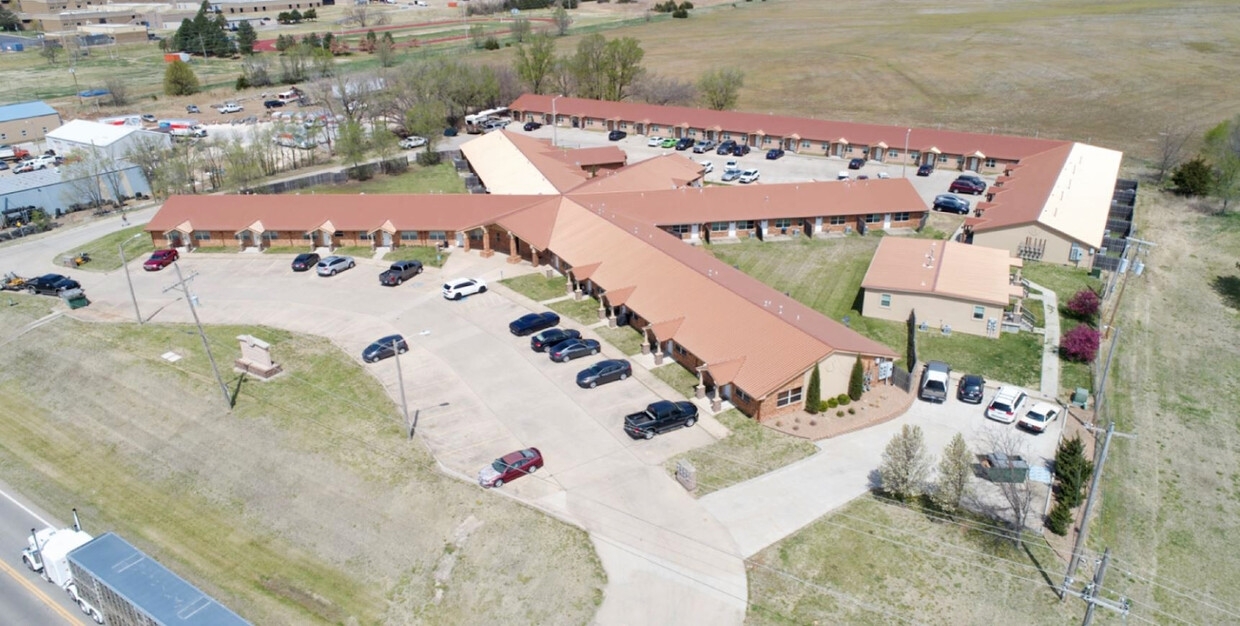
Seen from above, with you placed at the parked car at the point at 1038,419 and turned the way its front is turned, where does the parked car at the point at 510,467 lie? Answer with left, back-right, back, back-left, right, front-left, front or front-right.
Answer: back

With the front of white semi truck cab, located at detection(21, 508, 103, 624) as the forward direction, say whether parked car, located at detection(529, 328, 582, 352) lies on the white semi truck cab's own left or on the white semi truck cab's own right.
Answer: on the white semi truck cab's own right

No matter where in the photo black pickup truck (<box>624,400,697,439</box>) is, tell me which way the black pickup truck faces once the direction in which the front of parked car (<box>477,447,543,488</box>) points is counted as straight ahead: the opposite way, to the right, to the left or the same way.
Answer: the opposite way

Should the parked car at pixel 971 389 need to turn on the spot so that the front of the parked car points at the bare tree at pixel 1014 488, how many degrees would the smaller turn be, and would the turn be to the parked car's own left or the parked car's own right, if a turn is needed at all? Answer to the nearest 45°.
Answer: approximately 180°

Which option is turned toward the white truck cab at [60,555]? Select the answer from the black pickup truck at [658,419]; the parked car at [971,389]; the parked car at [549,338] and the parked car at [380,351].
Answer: the parked car at [380,351]

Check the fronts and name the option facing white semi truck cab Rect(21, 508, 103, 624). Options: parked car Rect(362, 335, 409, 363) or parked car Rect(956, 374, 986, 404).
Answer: parked car Rect(362, 335, 409, 363)

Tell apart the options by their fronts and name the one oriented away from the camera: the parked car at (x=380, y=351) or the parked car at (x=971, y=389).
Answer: the parked car at (x=971, y=389)

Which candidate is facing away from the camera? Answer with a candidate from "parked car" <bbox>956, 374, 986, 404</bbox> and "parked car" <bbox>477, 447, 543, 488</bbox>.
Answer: "parked car" <bbox>956, 374, 986, 404</bbox>

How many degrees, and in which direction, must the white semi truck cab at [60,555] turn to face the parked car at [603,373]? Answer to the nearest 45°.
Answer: approximately 135° to its right

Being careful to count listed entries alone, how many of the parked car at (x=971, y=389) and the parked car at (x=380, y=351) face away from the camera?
1

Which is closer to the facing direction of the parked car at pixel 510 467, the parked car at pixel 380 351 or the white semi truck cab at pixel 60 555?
the white semi truck cab

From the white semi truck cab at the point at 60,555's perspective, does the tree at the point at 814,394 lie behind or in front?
behind

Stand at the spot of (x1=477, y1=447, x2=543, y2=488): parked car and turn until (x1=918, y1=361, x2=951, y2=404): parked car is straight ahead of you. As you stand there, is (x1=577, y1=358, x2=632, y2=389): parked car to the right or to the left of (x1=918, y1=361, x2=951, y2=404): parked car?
left

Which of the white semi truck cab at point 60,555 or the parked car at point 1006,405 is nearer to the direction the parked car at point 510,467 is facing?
the white semi truck cab

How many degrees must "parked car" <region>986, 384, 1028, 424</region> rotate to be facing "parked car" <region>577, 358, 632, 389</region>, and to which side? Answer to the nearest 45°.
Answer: approximately 135° to its left
